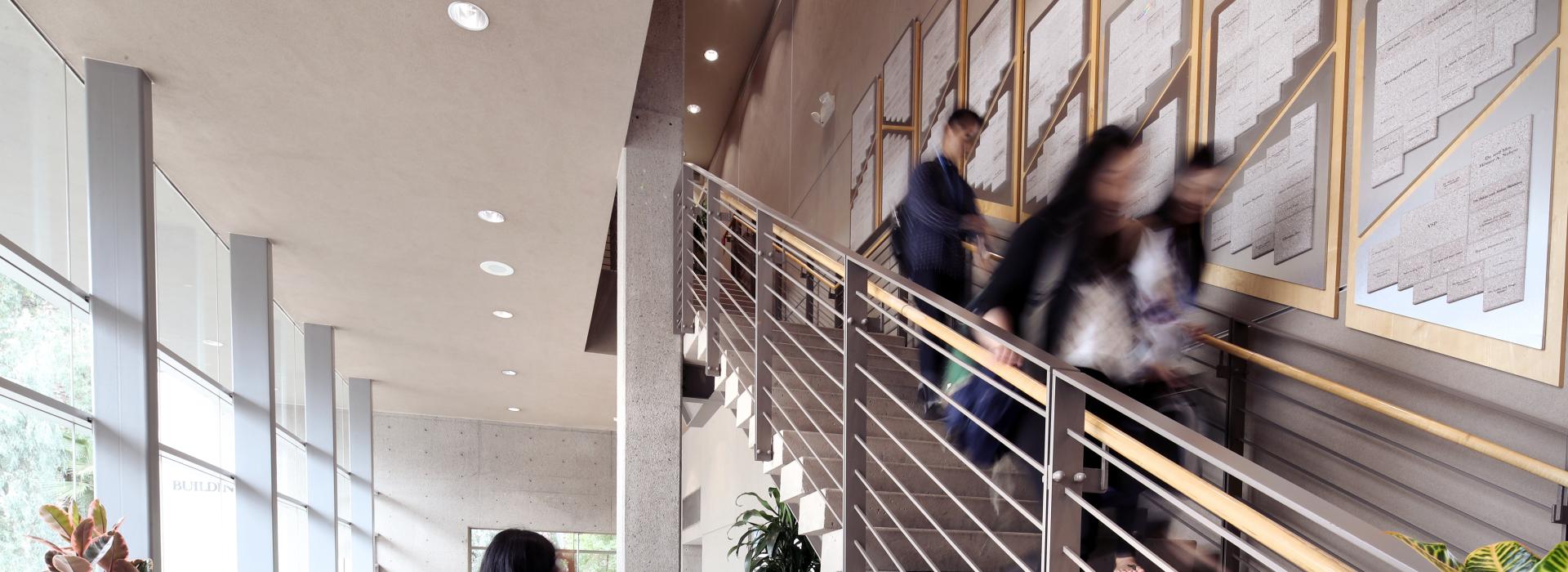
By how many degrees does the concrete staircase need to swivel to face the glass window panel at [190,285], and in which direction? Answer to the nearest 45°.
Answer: approximately 180°

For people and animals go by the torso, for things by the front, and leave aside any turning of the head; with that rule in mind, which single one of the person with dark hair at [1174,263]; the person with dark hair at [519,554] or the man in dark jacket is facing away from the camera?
the person with dark hair at [519,554]

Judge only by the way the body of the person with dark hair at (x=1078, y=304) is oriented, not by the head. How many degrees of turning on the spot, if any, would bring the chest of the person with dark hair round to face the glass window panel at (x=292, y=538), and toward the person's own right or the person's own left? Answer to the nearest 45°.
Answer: approximately 180°

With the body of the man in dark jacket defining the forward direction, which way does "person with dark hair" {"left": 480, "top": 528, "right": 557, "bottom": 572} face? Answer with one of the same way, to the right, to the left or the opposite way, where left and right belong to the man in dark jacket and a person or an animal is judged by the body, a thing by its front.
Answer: the opposite way

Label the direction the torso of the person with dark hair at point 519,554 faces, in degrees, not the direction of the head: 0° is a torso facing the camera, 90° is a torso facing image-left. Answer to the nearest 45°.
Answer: approximately 180°

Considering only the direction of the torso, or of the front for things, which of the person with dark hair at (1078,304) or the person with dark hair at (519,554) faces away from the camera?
the person with dark hair at (519,554)

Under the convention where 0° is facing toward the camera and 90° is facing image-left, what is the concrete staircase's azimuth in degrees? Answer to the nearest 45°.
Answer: approximately 315°

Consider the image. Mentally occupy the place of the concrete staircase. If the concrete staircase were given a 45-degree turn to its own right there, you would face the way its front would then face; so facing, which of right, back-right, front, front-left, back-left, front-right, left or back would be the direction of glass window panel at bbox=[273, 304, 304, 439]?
back-right
